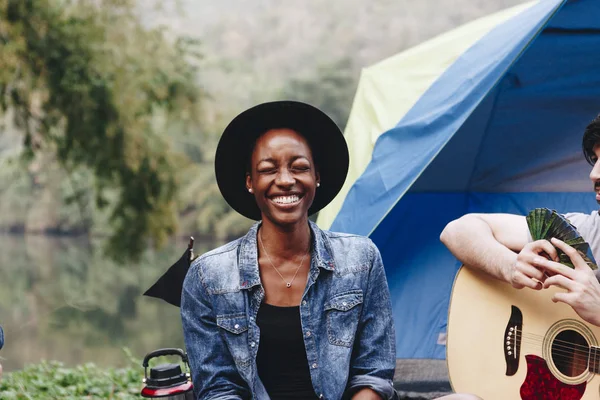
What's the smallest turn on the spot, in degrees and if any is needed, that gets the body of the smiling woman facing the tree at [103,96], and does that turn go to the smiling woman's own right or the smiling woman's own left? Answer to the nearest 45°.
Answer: approximately 180°

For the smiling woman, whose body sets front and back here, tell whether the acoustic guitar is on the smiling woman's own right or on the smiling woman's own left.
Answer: on the smiling woman's own left

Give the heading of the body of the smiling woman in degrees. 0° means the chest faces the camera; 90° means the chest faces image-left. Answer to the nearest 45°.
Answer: approximately 0°
